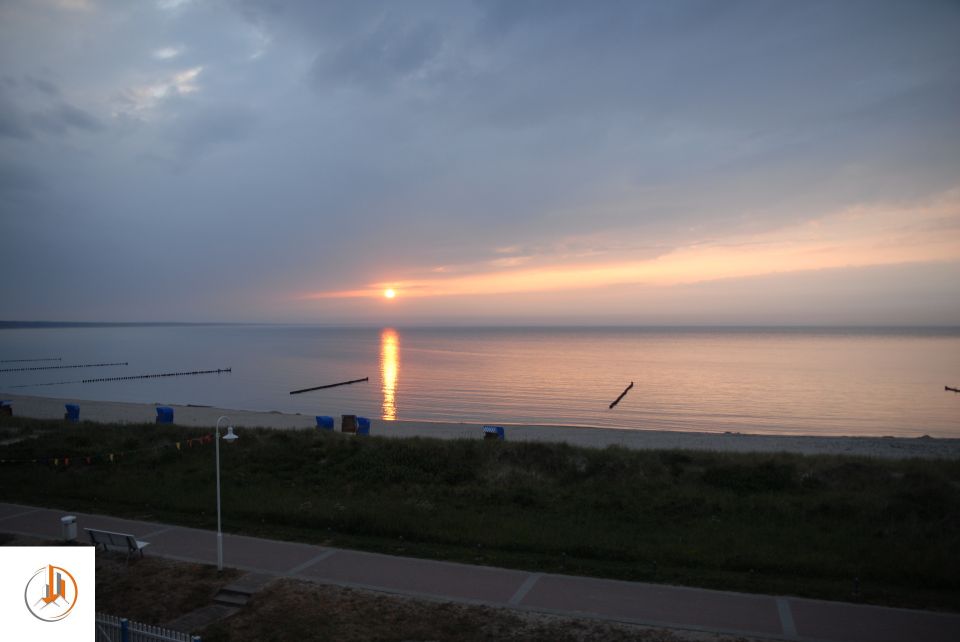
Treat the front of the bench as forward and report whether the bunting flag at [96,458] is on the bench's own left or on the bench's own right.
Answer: on the bench's own left

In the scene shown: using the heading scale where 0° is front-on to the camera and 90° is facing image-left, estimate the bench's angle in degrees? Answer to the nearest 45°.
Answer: approximately 225°

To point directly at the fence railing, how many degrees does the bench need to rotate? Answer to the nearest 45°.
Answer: approximately 135° to its right

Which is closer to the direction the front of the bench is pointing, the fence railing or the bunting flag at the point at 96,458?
the bunting flag
